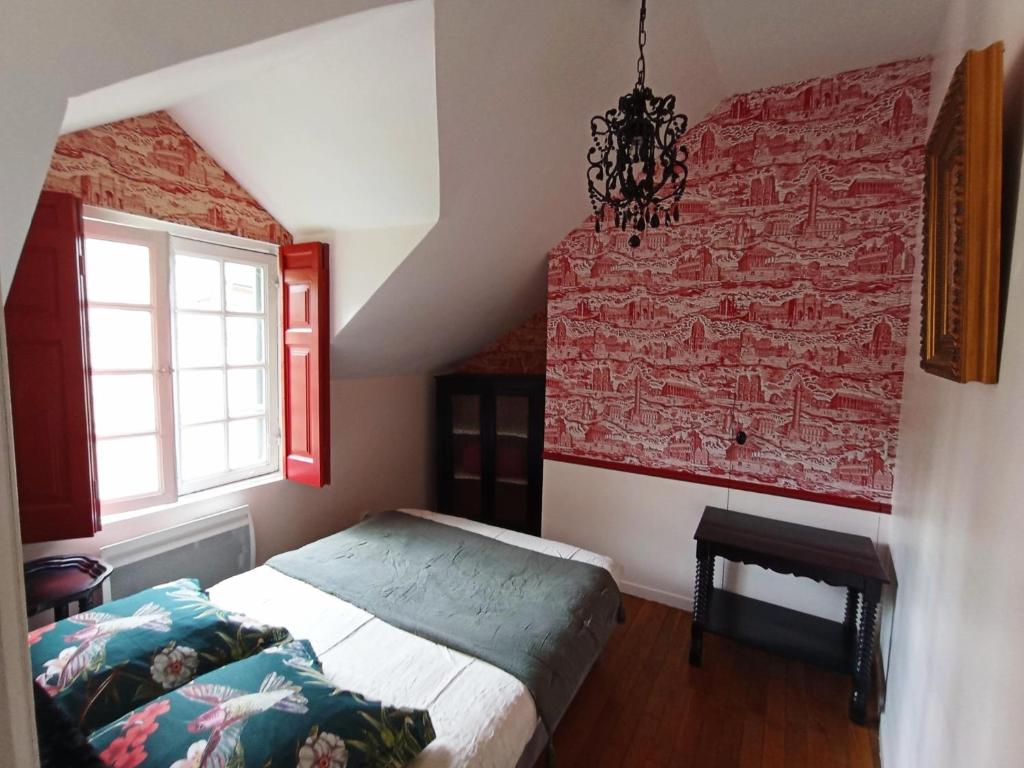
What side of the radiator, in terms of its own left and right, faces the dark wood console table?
front

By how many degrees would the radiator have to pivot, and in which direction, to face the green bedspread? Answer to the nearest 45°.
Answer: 0° — it already faces it

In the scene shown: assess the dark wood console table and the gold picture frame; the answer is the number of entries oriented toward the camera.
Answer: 1

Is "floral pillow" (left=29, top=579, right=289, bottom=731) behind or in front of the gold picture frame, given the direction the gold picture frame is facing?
in front

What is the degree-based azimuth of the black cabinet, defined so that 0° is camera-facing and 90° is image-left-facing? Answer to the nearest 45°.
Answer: approximately 45°

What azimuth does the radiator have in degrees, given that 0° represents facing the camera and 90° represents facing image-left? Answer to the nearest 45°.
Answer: approximately 315°

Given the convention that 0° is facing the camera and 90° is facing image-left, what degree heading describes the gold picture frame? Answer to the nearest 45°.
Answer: approximately 90°

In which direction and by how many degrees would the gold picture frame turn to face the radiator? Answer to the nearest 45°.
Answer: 0° — it already faces it

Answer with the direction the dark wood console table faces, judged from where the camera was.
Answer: facing the viewer

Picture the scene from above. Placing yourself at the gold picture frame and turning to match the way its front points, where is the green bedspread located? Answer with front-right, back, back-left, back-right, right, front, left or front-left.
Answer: front

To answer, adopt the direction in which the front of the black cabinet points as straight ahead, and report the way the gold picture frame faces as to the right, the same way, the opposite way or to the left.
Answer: to the right
